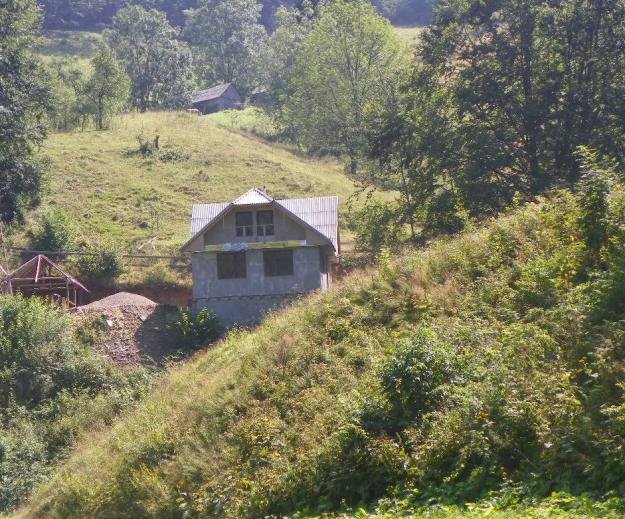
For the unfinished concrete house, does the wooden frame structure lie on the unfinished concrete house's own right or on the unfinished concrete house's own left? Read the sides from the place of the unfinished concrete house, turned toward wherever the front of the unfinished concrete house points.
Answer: on the unfinished concrete house's own right

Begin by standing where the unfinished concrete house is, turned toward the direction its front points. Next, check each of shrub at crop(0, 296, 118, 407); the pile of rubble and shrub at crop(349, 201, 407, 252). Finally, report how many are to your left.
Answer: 1

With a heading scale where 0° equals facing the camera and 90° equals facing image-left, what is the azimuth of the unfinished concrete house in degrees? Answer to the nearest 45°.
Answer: approximately 0°

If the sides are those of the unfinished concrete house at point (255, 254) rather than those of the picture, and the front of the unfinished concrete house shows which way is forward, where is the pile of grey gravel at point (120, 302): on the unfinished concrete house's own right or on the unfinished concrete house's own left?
on the unfinished concrete house's own right

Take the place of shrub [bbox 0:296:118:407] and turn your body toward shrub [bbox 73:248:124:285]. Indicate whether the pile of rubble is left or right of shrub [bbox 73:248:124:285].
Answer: right

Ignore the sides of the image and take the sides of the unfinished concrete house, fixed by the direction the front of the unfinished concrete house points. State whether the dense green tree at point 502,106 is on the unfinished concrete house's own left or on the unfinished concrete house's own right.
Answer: on the unfinished concrete house's own left

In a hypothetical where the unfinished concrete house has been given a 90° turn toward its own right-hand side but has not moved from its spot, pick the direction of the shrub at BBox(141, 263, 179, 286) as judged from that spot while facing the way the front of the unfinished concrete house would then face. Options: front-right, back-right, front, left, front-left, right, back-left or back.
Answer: front-right

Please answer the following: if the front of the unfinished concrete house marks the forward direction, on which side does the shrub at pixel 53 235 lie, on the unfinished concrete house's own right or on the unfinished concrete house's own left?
on the unfinished concrete house's own right

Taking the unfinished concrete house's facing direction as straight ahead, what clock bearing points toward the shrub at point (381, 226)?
The shrub is roughly at 9 o'clock from the unfinished concrete house.

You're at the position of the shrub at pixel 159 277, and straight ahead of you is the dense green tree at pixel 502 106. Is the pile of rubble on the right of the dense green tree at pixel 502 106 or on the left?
right

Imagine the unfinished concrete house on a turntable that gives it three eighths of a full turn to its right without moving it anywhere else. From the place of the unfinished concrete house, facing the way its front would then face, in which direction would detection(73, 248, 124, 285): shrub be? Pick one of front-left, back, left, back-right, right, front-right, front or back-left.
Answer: front

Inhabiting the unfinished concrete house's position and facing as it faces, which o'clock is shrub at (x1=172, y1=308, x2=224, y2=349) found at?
The shrub is roughly at 1 o'clock from the unfinished concrete house.

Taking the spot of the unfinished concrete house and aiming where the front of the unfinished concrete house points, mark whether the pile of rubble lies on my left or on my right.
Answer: on my right
